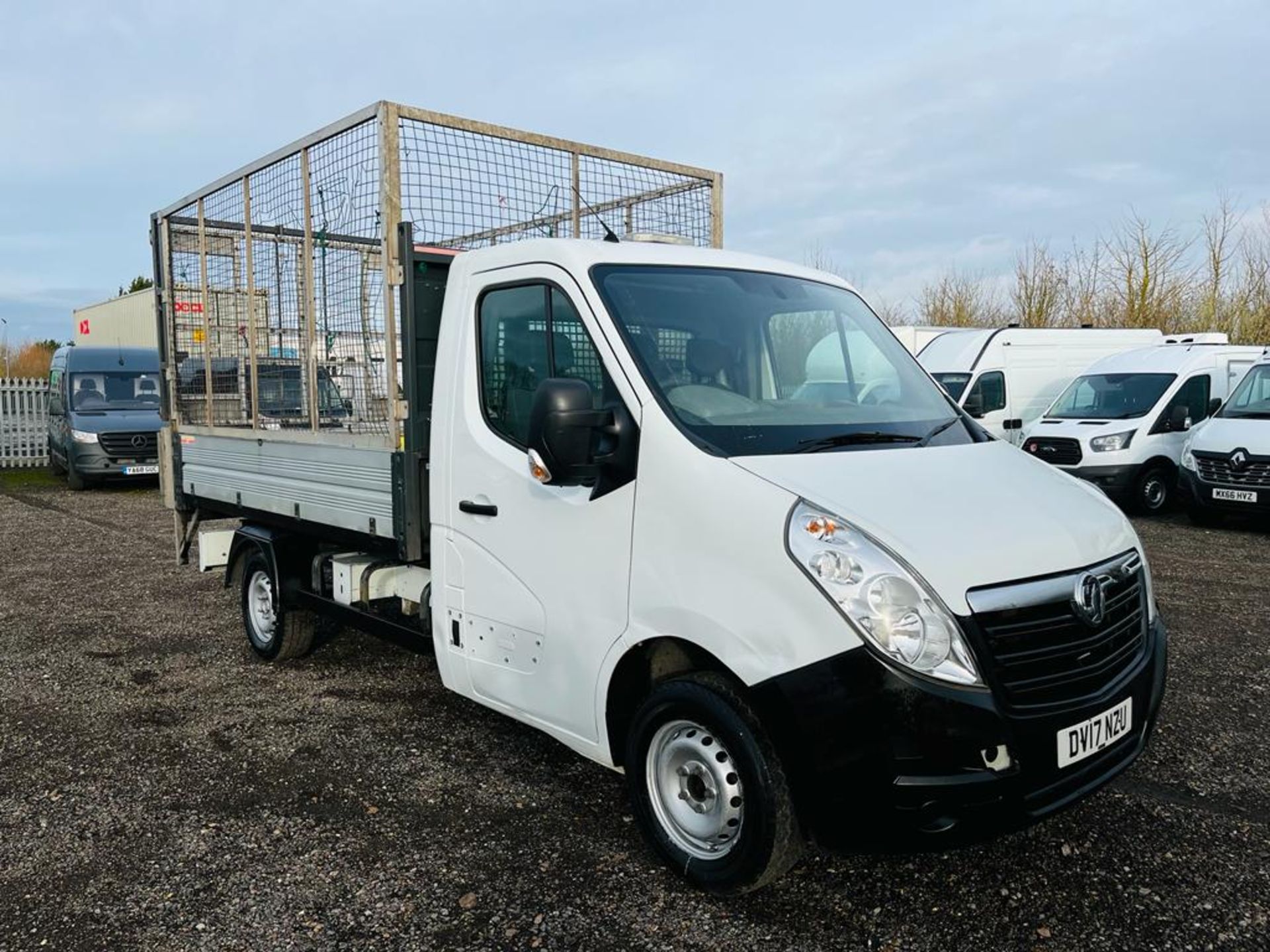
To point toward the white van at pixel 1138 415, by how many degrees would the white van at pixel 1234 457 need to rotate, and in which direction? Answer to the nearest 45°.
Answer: approximately 90° to its right

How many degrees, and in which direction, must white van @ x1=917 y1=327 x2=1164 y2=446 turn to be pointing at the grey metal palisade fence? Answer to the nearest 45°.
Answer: approximately 45° to its right

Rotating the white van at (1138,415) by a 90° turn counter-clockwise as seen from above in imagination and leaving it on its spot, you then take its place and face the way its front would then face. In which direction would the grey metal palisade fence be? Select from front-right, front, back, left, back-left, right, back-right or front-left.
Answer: back-right

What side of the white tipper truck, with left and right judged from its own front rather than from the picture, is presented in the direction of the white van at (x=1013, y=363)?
left

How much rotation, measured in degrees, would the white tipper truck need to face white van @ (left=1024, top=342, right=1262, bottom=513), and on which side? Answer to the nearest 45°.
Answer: approximately 90° to its left

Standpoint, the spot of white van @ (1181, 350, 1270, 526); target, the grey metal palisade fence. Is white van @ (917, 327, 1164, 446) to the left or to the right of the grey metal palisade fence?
right

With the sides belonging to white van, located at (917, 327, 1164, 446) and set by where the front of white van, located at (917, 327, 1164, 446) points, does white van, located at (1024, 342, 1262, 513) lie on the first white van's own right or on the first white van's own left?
on the first white van's own left

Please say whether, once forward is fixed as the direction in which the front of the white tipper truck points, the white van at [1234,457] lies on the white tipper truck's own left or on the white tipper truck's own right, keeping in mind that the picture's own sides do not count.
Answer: on the white tipper truck's own left

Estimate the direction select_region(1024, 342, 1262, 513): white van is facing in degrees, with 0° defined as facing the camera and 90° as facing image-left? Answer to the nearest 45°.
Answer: approximately 45°

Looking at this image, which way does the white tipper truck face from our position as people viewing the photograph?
facing the viewer and to the right of the viewer

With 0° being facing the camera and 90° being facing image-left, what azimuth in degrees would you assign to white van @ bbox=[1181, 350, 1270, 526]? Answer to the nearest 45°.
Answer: approximately 45°

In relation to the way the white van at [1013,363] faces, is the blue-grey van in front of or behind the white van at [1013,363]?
in front

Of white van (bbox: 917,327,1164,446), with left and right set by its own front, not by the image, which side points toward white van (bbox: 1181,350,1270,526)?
left
